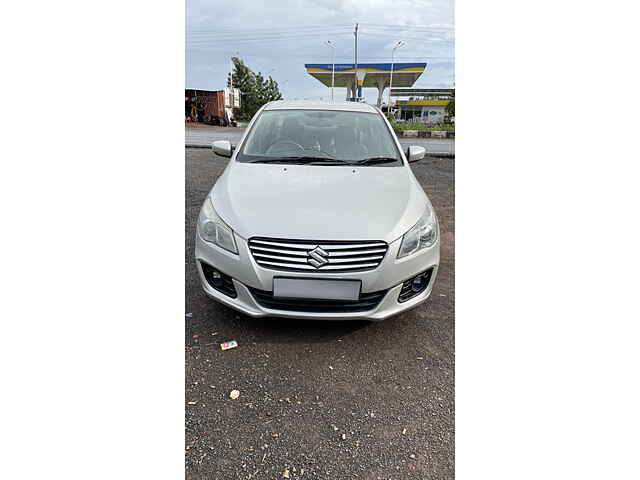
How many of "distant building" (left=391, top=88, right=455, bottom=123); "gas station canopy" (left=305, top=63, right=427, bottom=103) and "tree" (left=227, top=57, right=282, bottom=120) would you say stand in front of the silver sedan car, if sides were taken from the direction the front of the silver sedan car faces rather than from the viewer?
0

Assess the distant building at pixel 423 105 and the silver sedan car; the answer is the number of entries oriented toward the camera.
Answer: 2

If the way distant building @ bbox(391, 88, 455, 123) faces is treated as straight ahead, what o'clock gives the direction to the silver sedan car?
The silver sedan car is roughly at 12 o'clock from the distant building.

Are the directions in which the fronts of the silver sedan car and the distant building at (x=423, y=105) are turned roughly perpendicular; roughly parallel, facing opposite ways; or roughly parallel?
roughly parallel

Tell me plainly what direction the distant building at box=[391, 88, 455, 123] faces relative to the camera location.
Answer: facing the viewer

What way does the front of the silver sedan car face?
toward the camera

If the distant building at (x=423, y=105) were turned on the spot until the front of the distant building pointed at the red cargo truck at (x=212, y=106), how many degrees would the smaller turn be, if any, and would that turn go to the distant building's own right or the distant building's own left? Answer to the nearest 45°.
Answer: approximately 45° to the distant building's own right

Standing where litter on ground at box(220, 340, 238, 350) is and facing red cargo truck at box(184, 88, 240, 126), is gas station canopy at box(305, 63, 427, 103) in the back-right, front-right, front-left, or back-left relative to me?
front-right

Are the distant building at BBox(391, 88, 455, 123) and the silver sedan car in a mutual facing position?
no

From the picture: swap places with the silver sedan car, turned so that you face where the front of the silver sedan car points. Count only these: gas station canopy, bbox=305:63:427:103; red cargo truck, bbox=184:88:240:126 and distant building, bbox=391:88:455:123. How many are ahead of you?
0

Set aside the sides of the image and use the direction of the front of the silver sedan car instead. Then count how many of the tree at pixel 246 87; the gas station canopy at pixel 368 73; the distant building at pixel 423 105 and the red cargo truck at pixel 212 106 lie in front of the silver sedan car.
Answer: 0

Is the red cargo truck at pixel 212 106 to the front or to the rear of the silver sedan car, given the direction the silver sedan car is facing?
to the rear

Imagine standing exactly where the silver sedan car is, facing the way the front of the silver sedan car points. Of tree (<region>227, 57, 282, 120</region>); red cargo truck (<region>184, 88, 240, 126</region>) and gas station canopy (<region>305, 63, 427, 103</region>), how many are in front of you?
0

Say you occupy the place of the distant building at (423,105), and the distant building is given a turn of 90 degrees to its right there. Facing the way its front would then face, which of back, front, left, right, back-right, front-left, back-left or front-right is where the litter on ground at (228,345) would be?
left

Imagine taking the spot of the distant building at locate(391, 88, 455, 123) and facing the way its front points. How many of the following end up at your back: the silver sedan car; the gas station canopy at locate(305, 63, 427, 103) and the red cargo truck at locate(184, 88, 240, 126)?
0
